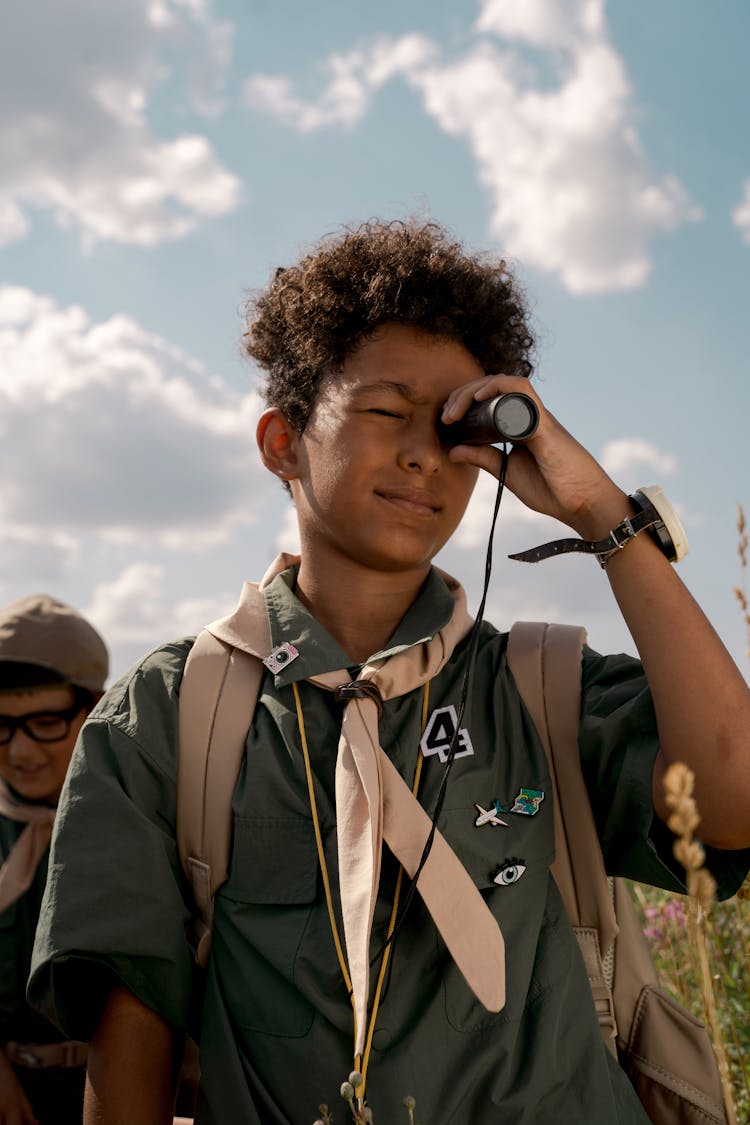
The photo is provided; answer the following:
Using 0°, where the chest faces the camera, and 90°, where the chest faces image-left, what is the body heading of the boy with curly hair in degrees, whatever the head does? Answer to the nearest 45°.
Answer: approximately 0°

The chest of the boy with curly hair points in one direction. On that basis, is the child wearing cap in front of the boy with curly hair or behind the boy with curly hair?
behind
